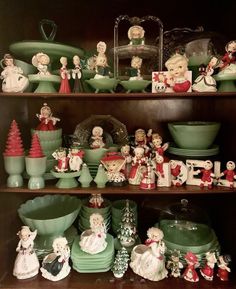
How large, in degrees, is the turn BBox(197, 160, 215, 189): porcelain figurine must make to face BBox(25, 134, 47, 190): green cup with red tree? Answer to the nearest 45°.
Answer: approximately 90° to its right

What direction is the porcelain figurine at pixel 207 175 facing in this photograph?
toward the camera

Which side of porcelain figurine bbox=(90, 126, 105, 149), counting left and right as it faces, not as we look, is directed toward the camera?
front

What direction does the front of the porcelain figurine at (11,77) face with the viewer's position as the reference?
facing the viewer

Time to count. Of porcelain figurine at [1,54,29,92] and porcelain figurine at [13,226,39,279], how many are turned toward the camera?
2

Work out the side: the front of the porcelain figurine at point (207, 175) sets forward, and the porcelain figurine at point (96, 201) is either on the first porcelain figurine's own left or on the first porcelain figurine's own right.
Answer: on the first porcelain figurine's own right

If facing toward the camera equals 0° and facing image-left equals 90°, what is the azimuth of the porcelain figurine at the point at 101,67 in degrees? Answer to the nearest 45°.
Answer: approximately 0°

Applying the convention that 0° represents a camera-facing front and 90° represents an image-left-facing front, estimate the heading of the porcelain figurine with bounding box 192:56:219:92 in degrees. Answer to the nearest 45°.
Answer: approximately 45°

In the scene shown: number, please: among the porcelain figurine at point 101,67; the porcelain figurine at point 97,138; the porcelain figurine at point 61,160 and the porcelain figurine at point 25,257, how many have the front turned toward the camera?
4
